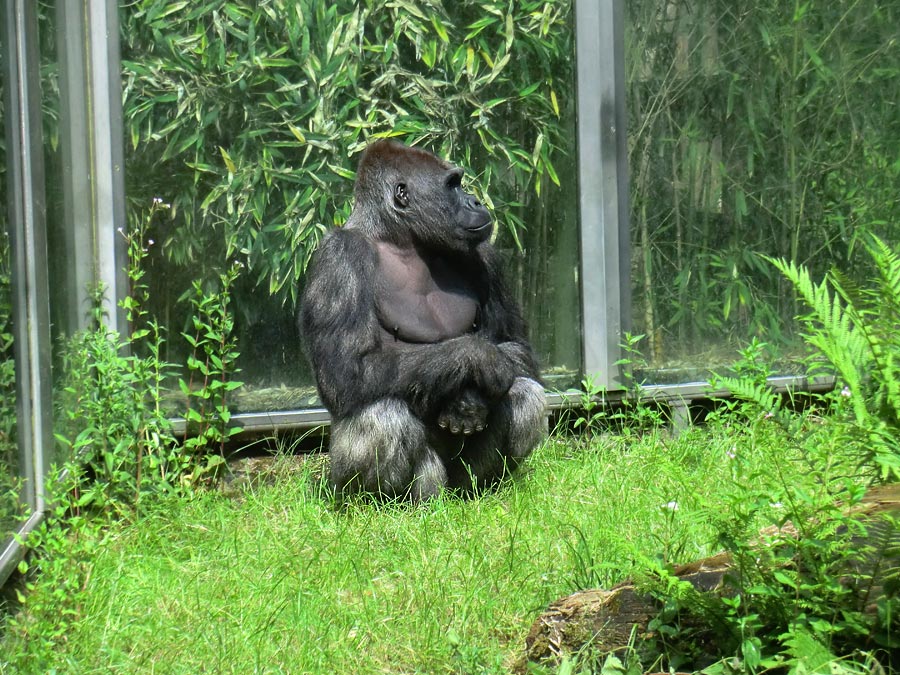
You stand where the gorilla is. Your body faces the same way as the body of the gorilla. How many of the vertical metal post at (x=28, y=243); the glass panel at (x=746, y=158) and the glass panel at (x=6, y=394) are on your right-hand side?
2

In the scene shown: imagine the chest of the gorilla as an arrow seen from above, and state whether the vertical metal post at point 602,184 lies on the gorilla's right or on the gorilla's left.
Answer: on the gorilla's left

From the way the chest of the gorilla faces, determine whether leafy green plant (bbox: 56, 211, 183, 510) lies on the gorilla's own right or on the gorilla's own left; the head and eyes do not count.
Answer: on the gorilla's own right

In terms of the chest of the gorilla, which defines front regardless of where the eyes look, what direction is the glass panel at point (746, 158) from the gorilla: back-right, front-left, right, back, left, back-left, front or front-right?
left

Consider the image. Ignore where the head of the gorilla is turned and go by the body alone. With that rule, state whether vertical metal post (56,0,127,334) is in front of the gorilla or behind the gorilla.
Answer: behind

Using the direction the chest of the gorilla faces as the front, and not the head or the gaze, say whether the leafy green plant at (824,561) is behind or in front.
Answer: in front

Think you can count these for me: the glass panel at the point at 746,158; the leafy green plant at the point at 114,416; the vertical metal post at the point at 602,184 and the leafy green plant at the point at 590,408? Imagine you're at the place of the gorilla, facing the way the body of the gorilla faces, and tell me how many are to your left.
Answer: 3

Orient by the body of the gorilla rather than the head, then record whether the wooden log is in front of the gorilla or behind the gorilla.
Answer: in front

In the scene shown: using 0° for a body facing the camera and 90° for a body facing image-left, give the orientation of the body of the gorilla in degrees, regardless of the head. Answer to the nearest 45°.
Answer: approximately 315°

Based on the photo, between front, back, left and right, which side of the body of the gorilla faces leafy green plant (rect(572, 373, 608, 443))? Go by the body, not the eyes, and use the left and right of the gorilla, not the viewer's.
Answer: left

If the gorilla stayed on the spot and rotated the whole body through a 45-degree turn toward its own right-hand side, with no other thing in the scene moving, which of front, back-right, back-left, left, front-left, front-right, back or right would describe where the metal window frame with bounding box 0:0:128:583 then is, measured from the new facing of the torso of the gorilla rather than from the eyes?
right

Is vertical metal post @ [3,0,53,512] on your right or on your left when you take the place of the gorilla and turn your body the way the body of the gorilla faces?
on your right

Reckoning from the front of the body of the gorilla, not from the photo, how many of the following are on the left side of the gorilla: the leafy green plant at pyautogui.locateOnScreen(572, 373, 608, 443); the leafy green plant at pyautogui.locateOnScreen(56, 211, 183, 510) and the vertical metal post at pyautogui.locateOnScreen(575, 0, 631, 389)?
2
